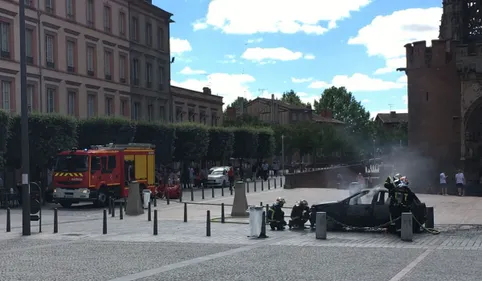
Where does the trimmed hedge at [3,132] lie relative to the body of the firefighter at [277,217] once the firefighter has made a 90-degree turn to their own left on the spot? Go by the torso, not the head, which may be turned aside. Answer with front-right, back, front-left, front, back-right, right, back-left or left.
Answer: front-left

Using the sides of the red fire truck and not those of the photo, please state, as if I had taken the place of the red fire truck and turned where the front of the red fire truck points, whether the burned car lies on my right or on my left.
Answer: on my left

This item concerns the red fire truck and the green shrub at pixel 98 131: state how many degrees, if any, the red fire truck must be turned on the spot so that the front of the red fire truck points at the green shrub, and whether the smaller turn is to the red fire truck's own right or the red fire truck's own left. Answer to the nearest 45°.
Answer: approximately 135° to the red fire truck's own right

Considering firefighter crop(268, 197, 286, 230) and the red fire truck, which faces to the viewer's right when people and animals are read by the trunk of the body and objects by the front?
the firefighter

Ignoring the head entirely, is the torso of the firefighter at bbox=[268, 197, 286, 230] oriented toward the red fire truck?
no

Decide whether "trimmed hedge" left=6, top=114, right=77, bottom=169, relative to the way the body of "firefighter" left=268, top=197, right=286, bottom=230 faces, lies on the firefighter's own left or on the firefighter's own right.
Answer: on the firefighter's own left

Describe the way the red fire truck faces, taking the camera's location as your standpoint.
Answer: facing the viewer and to the left of the viewer

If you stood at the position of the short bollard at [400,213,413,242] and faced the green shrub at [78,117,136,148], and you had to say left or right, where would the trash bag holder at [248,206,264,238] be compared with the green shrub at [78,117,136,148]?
left

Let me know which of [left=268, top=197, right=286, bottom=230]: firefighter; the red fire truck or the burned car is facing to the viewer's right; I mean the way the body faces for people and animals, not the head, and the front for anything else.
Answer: the firefighter

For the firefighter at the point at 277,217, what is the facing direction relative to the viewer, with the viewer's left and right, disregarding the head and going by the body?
facing to the right of the viewer

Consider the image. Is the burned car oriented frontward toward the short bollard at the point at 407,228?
no
